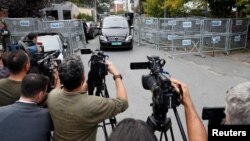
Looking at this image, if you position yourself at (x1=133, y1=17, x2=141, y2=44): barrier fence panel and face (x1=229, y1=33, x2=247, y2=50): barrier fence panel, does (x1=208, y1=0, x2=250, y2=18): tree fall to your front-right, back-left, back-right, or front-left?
front-left

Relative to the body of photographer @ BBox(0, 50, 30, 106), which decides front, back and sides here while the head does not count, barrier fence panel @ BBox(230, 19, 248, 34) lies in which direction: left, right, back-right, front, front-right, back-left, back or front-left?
front

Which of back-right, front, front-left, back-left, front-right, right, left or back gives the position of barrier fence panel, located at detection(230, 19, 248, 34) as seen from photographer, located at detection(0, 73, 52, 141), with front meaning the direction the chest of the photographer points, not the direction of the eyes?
front

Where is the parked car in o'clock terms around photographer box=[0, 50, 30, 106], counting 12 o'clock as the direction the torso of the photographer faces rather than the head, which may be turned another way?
The parked car is roughly at 11 o'clock from the photographer.

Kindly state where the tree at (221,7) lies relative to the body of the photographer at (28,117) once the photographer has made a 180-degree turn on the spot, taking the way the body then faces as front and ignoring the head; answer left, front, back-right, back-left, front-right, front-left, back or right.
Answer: back

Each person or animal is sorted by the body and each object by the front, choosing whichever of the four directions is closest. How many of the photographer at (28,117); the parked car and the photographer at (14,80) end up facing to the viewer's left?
0

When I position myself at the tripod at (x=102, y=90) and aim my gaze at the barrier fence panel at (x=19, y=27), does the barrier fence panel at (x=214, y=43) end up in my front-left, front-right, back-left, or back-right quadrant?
front-right

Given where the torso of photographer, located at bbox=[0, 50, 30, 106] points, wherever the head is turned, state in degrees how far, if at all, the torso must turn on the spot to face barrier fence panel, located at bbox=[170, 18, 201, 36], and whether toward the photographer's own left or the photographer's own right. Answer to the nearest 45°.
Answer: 0° — they already face it

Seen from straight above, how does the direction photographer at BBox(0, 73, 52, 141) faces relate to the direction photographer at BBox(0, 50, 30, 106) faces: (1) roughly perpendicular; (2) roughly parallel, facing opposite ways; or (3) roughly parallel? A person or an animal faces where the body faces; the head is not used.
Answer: roughly parallel

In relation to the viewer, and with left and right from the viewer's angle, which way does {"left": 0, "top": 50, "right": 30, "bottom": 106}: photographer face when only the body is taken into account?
facing away from the viewer and to the right of the viewer

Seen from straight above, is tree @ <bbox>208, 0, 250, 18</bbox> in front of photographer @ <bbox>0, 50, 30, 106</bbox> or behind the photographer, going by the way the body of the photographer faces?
in front

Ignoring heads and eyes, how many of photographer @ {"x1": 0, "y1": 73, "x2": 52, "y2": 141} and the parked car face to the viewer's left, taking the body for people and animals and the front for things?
0
